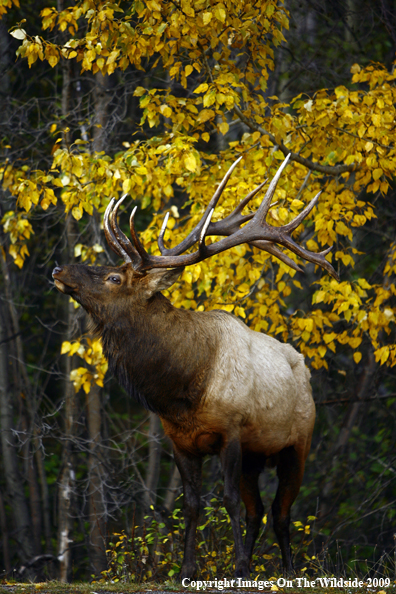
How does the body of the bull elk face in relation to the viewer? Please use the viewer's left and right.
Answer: facing the viewer and to the left of the viewer

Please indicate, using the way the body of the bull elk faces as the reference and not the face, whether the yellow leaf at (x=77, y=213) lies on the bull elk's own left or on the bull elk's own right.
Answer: on the bull elk's own right
